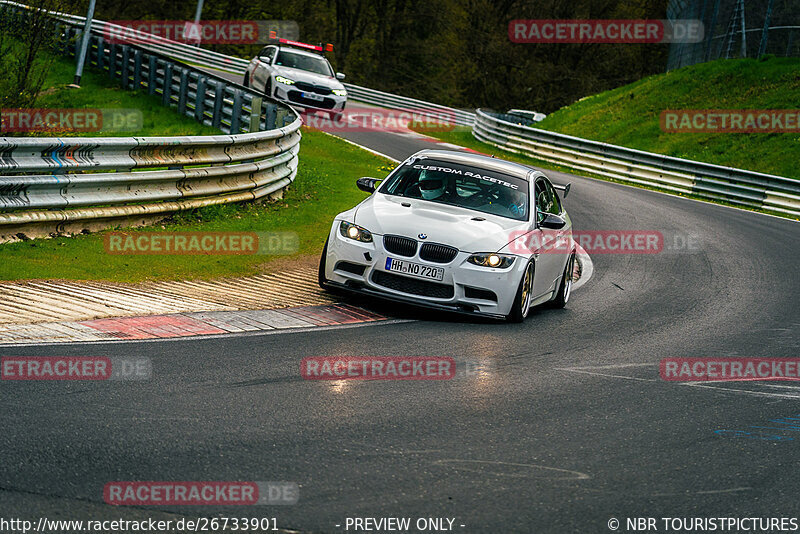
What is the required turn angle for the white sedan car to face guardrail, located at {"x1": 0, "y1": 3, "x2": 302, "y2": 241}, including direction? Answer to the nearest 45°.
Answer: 0° — it already faces it

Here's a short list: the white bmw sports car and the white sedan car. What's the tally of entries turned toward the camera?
2

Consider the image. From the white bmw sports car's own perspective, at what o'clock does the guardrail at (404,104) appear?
The guardrail is roughly at 6 o'clock from the white bmw sports car.

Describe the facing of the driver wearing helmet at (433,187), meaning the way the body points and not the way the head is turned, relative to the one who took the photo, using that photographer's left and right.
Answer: facing the viewer and to the left of the viewer

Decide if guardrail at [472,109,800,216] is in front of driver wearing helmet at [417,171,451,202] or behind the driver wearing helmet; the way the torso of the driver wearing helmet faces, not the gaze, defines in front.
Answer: behind

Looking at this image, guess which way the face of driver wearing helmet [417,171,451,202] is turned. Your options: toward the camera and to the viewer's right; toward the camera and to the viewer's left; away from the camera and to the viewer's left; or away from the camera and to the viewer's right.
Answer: toward the camera and to the viewer's left

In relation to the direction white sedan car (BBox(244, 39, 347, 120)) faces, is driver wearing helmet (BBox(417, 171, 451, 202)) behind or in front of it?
in front

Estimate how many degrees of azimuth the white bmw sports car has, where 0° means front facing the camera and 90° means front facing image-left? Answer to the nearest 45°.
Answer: approximately 0°

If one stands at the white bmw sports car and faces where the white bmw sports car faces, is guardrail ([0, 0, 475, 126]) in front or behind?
behind

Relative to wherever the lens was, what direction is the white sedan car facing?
facing the viewer
